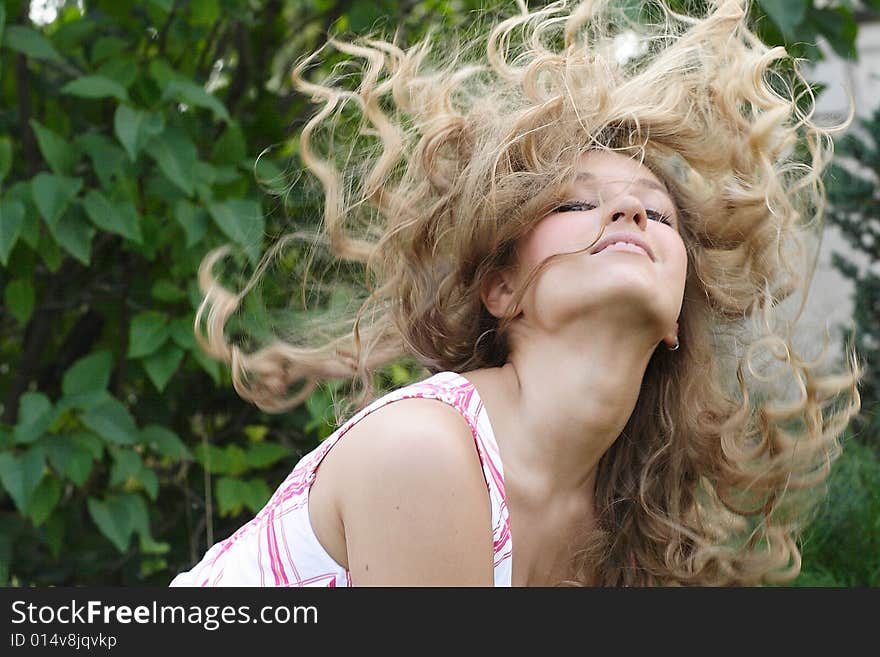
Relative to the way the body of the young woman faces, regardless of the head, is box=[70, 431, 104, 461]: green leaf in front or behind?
behind

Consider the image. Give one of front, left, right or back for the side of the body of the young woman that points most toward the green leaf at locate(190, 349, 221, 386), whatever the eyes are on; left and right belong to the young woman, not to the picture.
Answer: back

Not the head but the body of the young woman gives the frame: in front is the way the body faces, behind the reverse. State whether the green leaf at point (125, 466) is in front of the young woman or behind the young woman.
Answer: behind

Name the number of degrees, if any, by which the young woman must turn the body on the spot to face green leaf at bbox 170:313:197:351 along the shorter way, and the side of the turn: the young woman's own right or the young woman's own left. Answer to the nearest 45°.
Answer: approximately 180°

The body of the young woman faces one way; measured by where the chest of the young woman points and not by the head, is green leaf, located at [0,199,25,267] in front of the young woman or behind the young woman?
behind

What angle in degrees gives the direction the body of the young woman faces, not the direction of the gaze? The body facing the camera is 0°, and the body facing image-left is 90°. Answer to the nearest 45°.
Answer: approximately 315°

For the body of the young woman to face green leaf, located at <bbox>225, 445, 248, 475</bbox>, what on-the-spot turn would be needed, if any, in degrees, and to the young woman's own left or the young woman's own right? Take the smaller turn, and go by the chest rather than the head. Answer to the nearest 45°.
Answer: approximately 180°

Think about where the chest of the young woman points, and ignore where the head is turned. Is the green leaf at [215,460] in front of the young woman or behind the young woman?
behind

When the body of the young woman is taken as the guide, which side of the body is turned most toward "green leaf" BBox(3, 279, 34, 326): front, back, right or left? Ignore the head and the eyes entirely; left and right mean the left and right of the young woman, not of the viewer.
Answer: back

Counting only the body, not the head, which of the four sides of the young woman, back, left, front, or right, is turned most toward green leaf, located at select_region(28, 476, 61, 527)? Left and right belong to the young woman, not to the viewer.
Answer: back

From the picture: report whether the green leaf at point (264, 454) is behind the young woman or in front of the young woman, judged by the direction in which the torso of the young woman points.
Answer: behind
